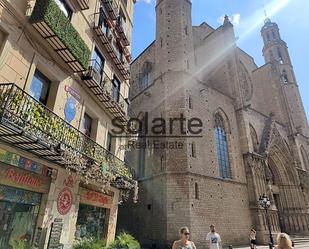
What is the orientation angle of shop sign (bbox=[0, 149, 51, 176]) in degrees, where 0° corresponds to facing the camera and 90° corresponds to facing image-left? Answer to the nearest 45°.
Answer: approximately 315°

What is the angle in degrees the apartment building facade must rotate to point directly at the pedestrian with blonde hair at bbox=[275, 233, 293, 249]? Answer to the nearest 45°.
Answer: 0° — it already faces them

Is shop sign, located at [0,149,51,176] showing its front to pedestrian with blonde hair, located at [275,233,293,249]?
yes

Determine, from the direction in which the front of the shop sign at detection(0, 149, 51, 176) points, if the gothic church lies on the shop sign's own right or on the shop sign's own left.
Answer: on the shop sign's own left

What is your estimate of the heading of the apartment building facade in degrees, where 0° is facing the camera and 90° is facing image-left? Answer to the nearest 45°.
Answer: approximately 315°
